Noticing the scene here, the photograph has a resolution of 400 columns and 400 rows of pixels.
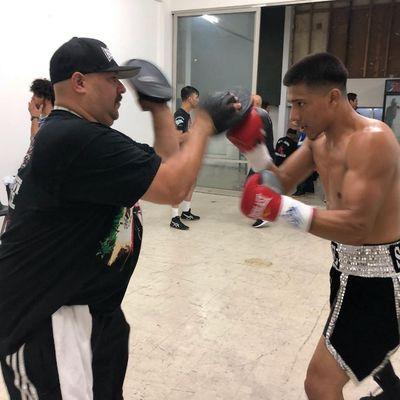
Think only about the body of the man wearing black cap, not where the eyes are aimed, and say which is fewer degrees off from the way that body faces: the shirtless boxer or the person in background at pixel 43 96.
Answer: the shirtless boxer

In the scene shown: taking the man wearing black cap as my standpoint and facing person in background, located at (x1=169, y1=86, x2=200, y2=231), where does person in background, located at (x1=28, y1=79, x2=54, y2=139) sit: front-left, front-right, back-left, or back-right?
front-left

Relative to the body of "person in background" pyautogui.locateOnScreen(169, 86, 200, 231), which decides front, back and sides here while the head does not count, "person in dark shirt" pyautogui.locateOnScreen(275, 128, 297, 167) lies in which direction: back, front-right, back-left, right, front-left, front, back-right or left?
front-left

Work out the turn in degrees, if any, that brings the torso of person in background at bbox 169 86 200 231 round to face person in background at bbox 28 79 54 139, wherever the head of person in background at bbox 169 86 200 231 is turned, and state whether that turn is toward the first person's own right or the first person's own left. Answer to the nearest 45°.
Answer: approximately 135° to the first person's own right

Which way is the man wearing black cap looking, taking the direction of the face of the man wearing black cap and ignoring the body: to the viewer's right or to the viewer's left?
to the viewer's right

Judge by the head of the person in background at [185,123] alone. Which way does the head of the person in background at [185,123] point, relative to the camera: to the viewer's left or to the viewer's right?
to the viewer's right

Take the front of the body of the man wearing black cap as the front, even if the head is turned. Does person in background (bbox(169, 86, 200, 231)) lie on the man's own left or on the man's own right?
on the man's own left

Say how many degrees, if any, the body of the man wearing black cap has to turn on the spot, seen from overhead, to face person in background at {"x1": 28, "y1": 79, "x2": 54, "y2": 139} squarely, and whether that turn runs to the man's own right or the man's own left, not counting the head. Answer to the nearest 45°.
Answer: approximately 90° to the man's own left

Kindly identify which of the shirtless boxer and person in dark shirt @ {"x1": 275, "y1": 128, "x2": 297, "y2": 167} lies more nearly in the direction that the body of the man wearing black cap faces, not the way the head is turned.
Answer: the shirtless boxer

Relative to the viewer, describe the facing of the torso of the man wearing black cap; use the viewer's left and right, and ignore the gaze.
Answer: facing to the right of the viewer

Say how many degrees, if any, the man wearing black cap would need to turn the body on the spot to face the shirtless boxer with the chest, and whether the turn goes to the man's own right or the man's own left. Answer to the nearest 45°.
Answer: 0° — they already face them

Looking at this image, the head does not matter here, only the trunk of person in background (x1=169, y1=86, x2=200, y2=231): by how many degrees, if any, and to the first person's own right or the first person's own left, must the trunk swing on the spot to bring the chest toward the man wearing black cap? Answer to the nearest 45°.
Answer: approximately 90° to the first person's own right
